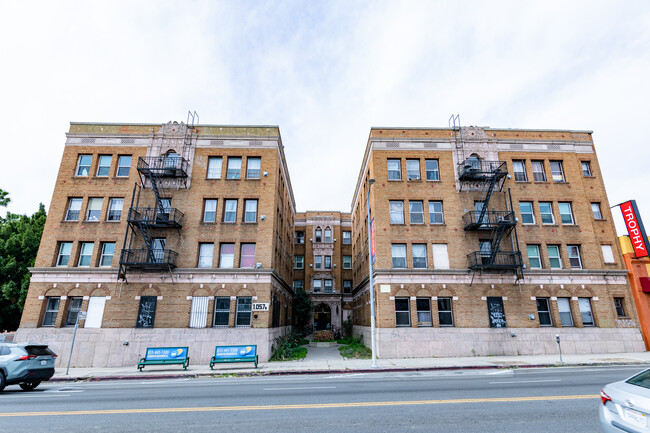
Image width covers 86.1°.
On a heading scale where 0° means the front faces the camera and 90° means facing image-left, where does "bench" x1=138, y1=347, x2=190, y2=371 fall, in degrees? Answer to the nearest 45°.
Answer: approximately 0°

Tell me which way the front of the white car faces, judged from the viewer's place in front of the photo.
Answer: facing away from the viewer and to the right of the viewer

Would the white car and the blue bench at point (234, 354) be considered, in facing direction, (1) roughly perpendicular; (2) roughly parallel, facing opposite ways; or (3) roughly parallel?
roughly perpendicular

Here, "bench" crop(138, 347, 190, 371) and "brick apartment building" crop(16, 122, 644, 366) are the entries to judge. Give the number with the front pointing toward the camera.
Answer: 2

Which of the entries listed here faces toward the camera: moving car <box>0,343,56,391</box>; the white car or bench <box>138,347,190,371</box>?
the bench

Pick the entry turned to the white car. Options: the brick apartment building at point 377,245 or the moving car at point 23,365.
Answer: the brick apartment building

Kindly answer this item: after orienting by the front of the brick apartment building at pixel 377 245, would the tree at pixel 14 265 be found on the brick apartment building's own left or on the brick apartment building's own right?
on the brick apartment building's own right

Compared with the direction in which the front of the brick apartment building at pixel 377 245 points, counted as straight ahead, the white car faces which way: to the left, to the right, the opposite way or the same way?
to the left

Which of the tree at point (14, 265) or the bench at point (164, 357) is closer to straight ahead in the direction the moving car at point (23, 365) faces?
the tree

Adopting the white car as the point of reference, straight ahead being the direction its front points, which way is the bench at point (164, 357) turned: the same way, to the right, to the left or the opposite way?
to the right

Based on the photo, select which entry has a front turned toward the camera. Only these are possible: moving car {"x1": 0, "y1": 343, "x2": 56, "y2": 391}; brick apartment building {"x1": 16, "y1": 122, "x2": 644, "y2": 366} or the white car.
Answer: the brick apartment building

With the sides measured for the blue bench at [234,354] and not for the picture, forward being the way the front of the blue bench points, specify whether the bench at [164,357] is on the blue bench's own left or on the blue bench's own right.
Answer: on the blue bench's own right

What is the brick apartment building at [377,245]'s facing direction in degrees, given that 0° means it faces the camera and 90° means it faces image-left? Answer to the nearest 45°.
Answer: approximately 0°

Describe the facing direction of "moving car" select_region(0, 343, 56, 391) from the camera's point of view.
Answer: facing away from the viewer and to the left of the viewer

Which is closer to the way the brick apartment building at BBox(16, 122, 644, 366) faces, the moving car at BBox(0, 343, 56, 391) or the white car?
the white car

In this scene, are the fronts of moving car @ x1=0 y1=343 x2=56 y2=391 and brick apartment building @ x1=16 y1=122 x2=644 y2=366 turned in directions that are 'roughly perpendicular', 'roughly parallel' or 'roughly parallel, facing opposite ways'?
roughly perpendicular

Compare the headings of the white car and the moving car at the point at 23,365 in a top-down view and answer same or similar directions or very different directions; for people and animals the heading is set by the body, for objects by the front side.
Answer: very different directions

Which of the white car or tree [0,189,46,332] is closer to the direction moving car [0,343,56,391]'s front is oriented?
the tree

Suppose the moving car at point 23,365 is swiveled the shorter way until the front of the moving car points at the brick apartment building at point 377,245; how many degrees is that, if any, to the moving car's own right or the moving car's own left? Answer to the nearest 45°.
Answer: approximately 135° to the moving car's own right
